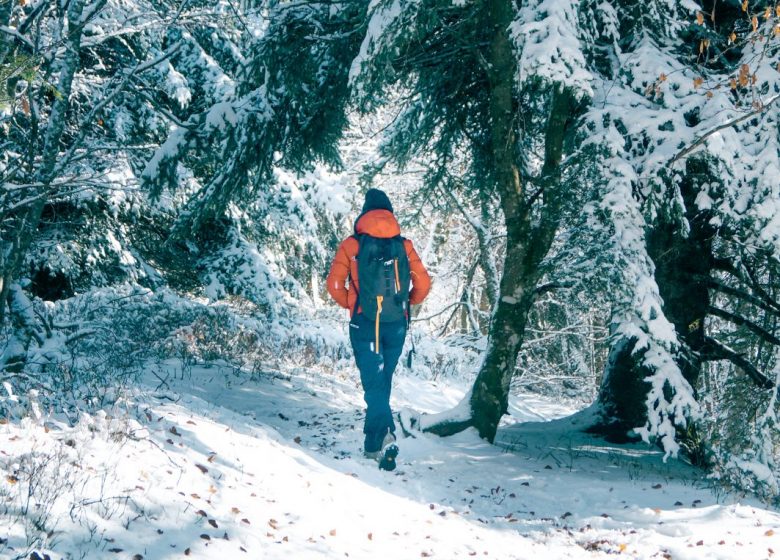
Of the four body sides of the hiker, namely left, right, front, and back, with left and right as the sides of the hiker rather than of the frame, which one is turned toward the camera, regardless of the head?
back

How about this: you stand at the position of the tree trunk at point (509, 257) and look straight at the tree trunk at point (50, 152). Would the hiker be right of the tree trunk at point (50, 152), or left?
left

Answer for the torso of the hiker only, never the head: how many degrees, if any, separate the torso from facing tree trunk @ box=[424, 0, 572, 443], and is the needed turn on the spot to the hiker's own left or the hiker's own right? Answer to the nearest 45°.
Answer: approximately 45° to the hiker's own right

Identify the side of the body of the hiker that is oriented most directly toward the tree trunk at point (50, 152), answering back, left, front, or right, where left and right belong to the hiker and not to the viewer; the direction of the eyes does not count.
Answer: left

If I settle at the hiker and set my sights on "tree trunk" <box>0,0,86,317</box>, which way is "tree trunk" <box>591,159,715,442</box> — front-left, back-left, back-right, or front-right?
back-right

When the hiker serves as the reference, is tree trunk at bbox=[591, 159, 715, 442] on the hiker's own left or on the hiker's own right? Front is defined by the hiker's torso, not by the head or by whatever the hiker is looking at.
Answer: on the hiker's own right
